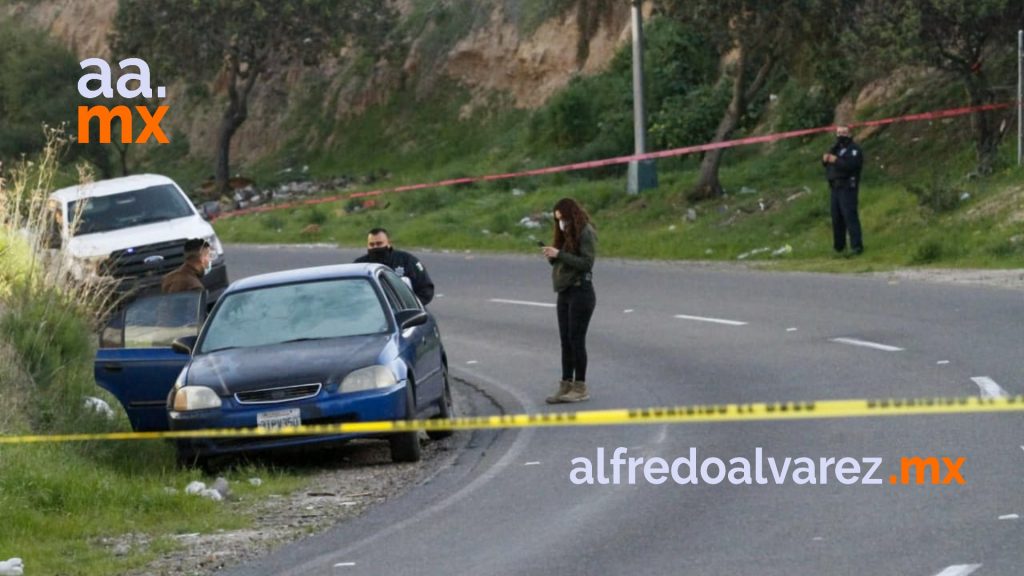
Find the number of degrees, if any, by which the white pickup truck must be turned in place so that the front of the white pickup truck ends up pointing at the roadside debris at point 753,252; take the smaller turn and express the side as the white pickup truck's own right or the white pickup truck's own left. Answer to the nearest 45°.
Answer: approximately 45° to the white pickup truck's own left

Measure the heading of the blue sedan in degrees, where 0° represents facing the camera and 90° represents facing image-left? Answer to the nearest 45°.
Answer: approximately 0°

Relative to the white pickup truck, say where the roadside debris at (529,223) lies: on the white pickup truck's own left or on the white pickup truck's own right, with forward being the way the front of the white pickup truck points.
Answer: on the white pickup truck's own left

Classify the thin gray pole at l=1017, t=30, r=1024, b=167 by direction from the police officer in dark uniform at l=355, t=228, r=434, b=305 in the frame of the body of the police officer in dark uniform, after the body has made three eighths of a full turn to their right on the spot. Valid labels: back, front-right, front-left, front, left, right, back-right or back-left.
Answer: front-right
